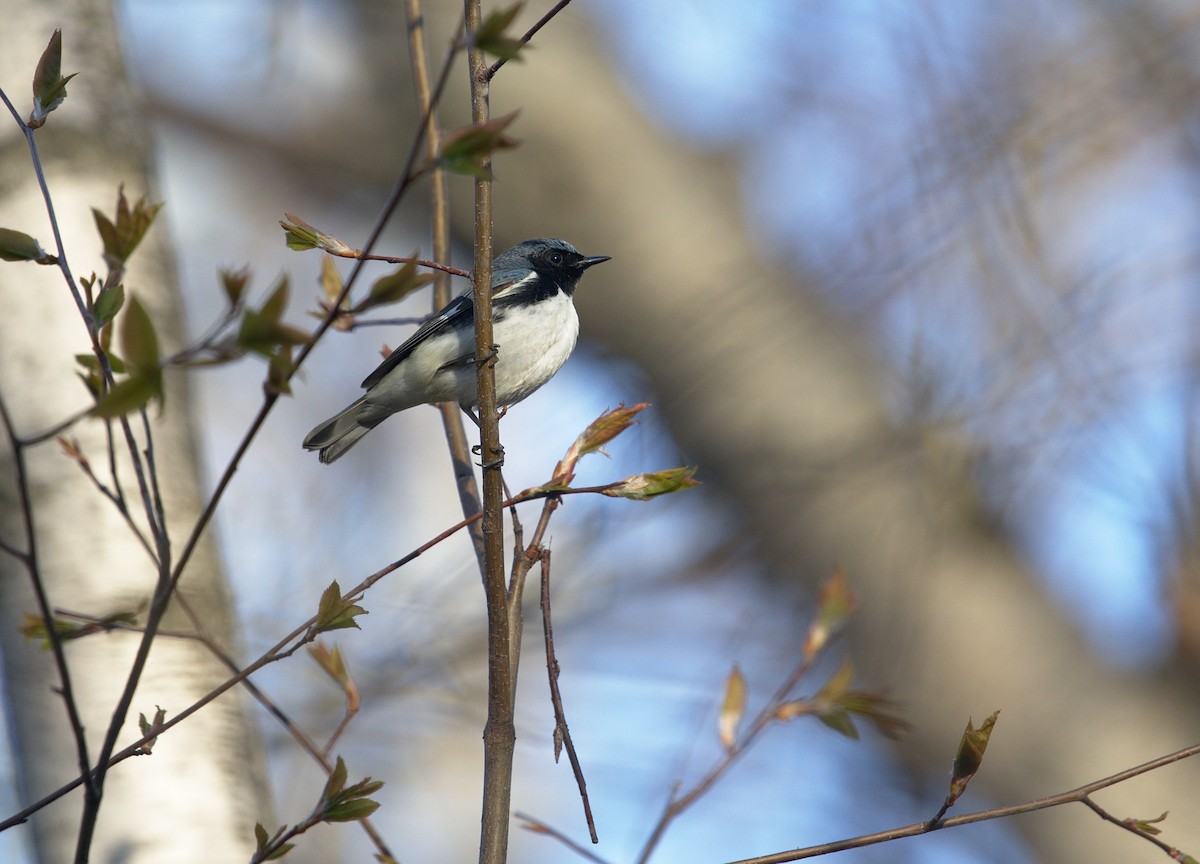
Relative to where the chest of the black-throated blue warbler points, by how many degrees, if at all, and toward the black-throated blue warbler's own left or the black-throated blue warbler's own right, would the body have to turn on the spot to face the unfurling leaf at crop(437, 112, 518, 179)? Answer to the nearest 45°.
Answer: approximately 90° to the black-throated blue warbler's own right

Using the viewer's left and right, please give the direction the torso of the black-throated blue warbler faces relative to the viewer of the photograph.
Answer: facing to the right of the viewer
